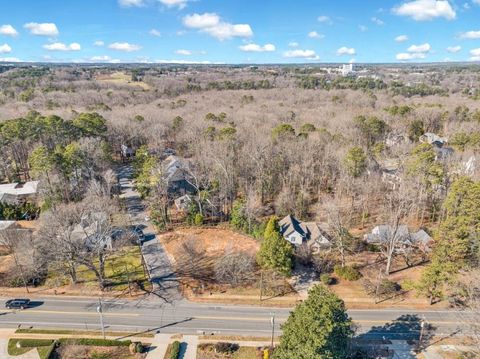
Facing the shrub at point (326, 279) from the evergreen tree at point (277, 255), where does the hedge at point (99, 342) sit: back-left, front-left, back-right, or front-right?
back-right

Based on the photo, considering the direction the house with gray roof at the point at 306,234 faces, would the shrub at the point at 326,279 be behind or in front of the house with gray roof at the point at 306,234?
in front

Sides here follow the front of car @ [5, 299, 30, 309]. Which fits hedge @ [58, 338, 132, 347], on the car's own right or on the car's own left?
on the car's own left

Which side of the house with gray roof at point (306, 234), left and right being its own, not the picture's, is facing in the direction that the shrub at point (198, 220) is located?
right

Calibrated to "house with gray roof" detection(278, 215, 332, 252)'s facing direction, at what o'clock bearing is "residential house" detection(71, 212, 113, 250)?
The residential house is roughly at 2 o'clock from the house with gray roof.

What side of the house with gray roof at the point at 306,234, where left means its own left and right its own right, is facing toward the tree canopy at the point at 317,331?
front

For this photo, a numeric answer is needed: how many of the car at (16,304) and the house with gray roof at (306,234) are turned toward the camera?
1

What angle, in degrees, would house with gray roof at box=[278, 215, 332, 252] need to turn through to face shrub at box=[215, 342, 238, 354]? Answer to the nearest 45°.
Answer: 0° — it already faces it

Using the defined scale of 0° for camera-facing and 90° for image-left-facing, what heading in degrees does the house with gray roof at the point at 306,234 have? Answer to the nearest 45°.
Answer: approximately 0°

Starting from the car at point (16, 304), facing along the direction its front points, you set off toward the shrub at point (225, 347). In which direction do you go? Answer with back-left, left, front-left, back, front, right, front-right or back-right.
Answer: back-left
